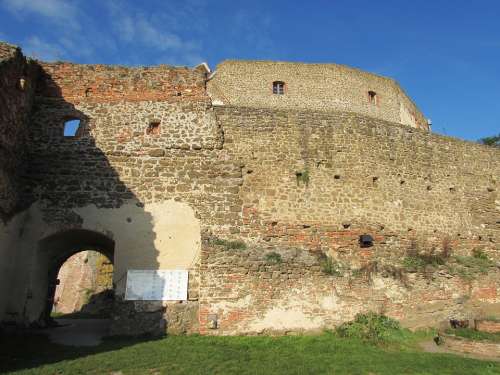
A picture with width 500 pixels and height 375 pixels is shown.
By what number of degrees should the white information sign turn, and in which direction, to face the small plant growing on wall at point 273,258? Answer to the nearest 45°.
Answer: approximately 90° to its left

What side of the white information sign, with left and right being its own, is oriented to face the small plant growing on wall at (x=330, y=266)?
left

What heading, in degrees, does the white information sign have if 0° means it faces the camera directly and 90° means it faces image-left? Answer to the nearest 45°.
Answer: approximately 0°

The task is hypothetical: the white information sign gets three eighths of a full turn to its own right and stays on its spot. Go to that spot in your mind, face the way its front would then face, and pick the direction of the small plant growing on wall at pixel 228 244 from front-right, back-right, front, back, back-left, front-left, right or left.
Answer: back-right

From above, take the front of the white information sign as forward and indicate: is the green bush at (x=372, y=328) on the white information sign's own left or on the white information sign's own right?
on the white information sign's own left
